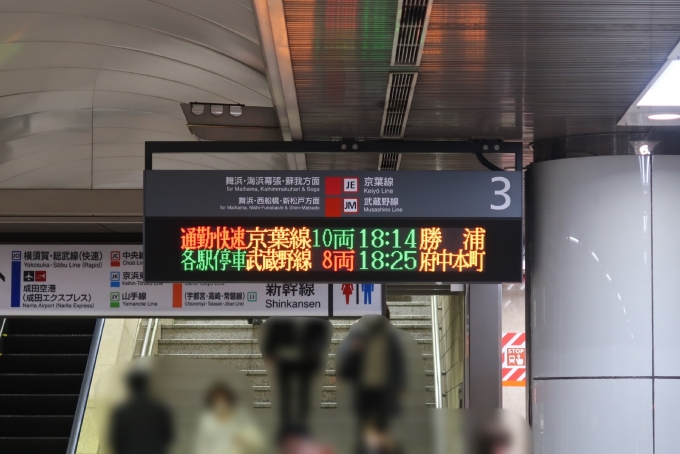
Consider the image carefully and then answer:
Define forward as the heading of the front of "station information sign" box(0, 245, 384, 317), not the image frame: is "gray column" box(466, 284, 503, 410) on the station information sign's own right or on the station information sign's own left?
on the station information sign's own left

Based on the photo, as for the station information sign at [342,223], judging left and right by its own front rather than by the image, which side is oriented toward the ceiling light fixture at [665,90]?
left

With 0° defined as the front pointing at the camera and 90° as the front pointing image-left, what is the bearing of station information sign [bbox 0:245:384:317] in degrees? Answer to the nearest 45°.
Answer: approximately 0°

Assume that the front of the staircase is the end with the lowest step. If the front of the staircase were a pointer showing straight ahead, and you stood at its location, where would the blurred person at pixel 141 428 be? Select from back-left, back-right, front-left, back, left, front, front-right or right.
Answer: front

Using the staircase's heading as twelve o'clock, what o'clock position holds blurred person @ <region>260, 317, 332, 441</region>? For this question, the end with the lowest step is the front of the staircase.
The blurred person is roughly at 12 o'clock from the staircase.

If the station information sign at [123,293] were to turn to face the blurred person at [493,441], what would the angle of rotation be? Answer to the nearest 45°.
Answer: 0° — it already faces them

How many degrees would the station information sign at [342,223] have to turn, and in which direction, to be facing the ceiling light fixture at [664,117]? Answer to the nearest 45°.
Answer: approximately 90° to its left

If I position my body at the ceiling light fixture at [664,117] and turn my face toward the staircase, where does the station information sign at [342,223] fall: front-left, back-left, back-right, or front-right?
front-left

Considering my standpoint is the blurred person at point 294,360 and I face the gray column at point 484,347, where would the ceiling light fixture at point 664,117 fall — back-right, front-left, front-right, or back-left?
front-right

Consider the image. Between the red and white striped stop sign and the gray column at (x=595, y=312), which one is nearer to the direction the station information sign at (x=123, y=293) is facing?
the gray column

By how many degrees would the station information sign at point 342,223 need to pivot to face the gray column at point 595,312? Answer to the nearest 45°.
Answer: approximately 90° to its left

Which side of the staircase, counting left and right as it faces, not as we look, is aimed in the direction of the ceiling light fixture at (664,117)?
front

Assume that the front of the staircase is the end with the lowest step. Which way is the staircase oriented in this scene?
toward the camera
